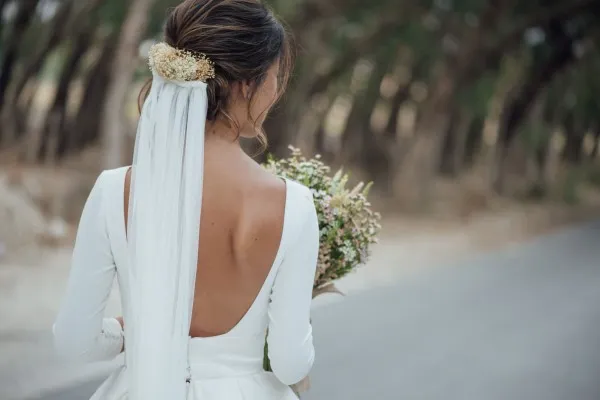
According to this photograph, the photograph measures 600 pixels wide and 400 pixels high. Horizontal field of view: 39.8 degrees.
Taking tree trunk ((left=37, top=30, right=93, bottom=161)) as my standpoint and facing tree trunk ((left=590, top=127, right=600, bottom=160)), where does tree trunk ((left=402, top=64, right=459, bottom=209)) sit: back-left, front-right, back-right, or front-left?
front-right

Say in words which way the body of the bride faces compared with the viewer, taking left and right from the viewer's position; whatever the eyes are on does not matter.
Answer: facing away from the viewer

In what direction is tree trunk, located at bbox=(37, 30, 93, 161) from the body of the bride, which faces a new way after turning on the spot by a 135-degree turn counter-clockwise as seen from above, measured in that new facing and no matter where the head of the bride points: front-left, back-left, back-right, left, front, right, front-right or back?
back-right

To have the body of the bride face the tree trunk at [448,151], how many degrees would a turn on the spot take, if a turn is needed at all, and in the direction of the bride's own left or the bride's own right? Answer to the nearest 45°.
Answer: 0° — they already face it

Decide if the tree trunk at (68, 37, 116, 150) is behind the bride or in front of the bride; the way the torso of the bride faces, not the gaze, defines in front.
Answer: in front

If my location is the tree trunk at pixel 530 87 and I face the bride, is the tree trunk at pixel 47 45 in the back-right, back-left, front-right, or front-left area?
front-right

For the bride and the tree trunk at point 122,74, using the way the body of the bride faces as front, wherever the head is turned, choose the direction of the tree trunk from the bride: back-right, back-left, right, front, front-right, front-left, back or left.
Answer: front

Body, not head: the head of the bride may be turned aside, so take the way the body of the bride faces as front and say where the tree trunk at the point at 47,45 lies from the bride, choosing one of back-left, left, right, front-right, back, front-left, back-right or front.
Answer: front

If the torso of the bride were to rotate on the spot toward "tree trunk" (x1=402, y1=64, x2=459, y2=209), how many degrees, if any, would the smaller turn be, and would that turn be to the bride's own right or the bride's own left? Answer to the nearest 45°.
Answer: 0° — they already face it

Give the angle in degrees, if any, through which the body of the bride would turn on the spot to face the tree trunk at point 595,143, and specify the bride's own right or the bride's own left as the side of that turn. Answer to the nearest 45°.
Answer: approximately 45° to the bride's own right

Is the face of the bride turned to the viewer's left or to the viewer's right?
to the viewer's right

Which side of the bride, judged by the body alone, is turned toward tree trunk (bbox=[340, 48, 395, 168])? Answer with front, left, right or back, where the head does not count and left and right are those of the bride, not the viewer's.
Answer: front

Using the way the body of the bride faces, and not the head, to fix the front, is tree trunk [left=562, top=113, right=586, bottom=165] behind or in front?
in front

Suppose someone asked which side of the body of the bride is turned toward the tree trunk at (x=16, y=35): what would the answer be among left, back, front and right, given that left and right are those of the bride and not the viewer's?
front
